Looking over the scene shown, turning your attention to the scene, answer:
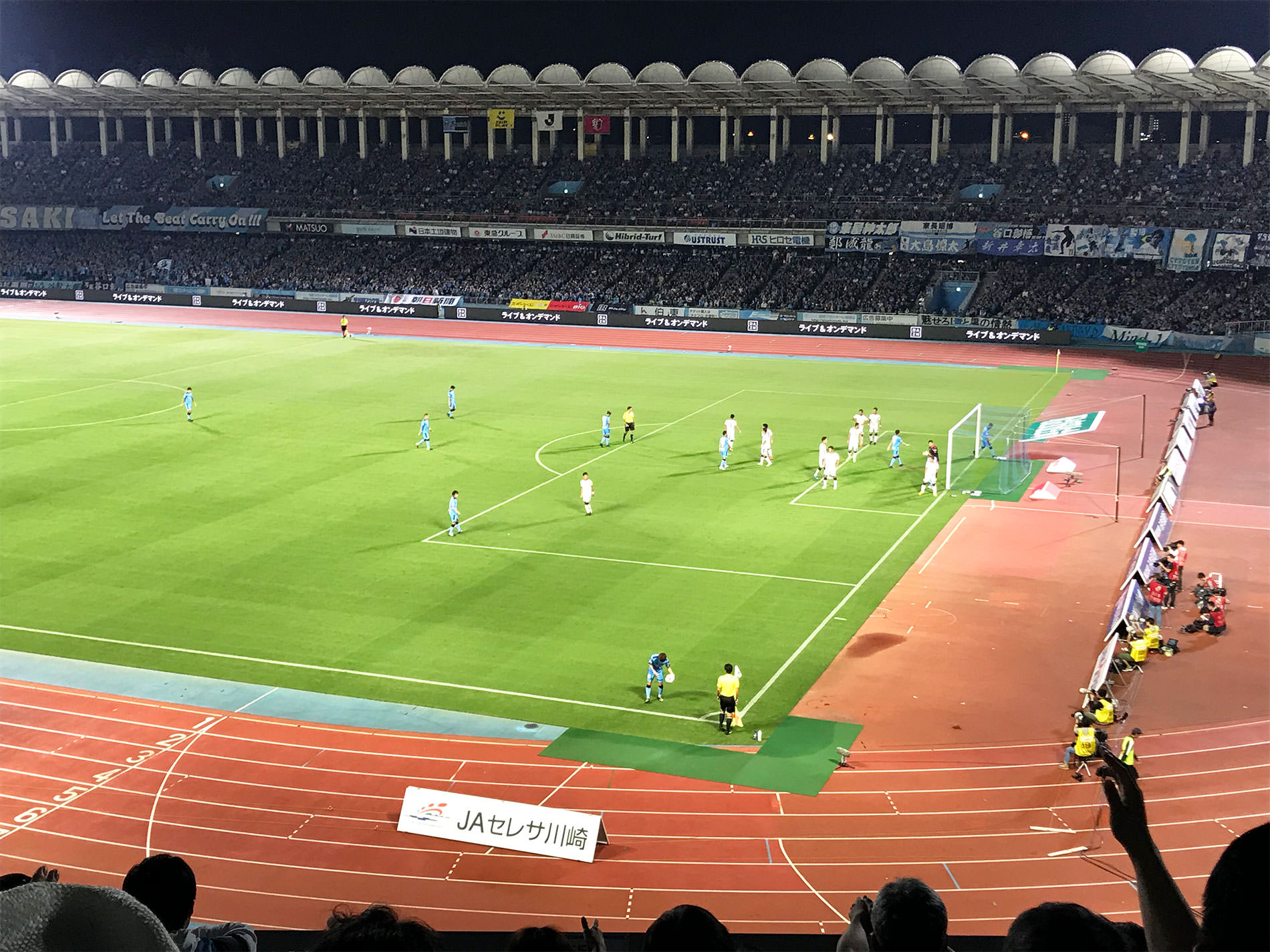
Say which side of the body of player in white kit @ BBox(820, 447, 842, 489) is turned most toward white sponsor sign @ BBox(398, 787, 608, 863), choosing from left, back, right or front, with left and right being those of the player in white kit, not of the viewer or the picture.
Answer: front

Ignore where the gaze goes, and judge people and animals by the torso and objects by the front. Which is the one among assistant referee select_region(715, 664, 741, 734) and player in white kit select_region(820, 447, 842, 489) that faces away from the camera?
the assistant referee

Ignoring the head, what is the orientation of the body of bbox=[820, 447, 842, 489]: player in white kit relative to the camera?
toward the camera

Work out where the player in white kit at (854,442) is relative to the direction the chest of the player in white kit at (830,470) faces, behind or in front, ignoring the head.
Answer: behind

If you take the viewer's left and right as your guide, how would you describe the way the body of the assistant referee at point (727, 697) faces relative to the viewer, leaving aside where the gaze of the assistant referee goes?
facing away from the viewer

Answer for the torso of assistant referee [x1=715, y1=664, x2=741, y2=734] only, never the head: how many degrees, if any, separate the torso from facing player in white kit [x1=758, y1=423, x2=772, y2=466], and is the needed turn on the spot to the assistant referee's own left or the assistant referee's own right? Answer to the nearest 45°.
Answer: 0° — they already face them

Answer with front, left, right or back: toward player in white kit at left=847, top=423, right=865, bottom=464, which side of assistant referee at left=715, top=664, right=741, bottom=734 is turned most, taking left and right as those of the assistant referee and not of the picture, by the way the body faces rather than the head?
front

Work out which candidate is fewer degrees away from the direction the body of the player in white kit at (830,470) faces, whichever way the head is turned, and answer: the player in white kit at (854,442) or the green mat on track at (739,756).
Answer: the green mat on track

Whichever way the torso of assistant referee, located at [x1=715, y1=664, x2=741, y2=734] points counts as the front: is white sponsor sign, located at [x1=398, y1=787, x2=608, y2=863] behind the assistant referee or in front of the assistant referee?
behind

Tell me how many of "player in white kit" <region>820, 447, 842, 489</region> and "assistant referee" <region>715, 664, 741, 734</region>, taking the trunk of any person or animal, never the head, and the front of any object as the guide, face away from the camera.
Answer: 1

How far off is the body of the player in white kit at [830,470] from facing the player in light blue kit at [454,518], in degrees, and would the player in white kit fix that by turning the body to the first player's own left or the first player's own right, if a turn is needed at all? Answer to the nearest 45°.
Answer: approximately 45° to the first player's own right

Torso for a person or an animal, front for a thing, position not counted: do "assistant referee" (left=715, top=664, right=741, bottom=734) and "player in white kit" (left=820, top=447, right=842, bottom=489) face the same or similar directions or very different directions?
very different directions

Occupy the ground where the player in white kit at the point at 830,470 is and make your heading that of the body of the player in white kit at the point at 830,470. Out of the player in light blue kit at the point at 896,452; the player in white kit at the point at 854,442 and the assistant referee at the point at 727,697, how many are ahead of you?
1
